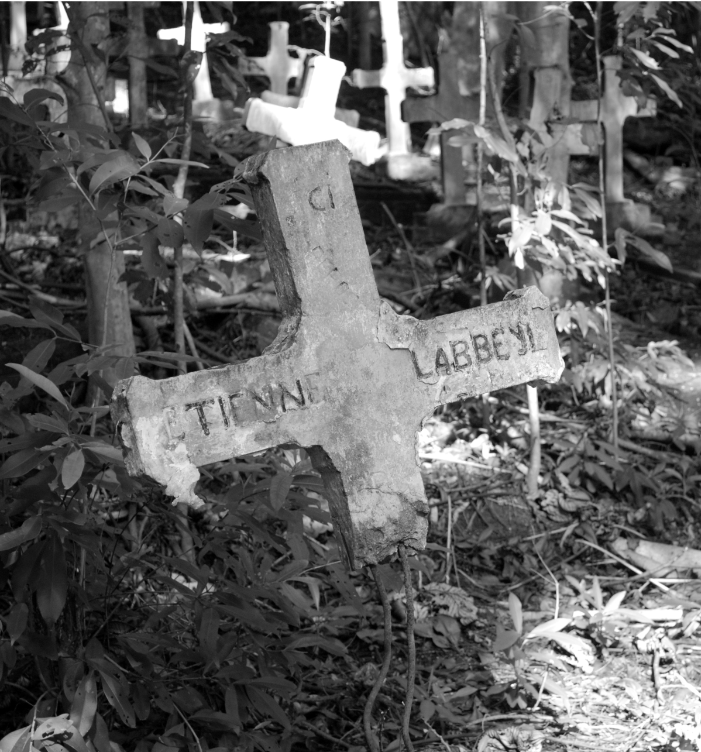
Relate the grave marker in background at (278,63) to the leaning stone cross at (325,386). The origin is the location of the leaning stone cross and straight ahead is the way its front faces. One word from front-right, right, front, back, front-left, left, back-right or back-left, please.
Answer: back

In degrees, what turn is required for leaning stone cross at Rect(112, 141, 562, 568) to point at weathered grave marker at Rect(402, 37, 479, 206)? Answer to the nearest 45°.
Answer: approximately 180°

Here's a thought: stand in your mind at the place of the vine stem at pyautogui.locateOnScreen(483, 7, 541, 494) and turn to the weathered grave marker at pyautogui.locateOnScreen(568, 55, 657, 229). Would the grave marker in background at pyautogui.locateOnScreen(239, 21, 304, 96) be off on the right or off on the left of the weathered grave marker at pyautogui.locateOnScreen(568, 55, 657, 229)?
left

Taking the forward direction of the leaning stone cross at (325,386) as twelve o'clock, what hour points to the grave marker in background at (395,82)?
The grave marker in background is roughly at 6 o'clock from the leaning stone cross.

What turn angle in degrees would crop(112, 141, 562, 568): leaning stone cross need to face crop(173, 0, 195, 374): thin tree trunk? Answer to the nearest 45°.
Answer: approximately 180°

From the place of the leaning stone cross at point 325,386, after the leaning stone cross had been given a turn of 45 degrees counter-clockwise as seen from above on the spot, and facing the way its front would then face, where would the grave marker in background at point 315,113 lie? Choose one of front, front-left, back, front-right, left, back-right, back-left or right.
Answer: back-left

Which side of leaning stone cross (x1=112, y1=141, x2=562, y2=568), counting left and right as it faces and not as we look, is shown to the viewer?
front
